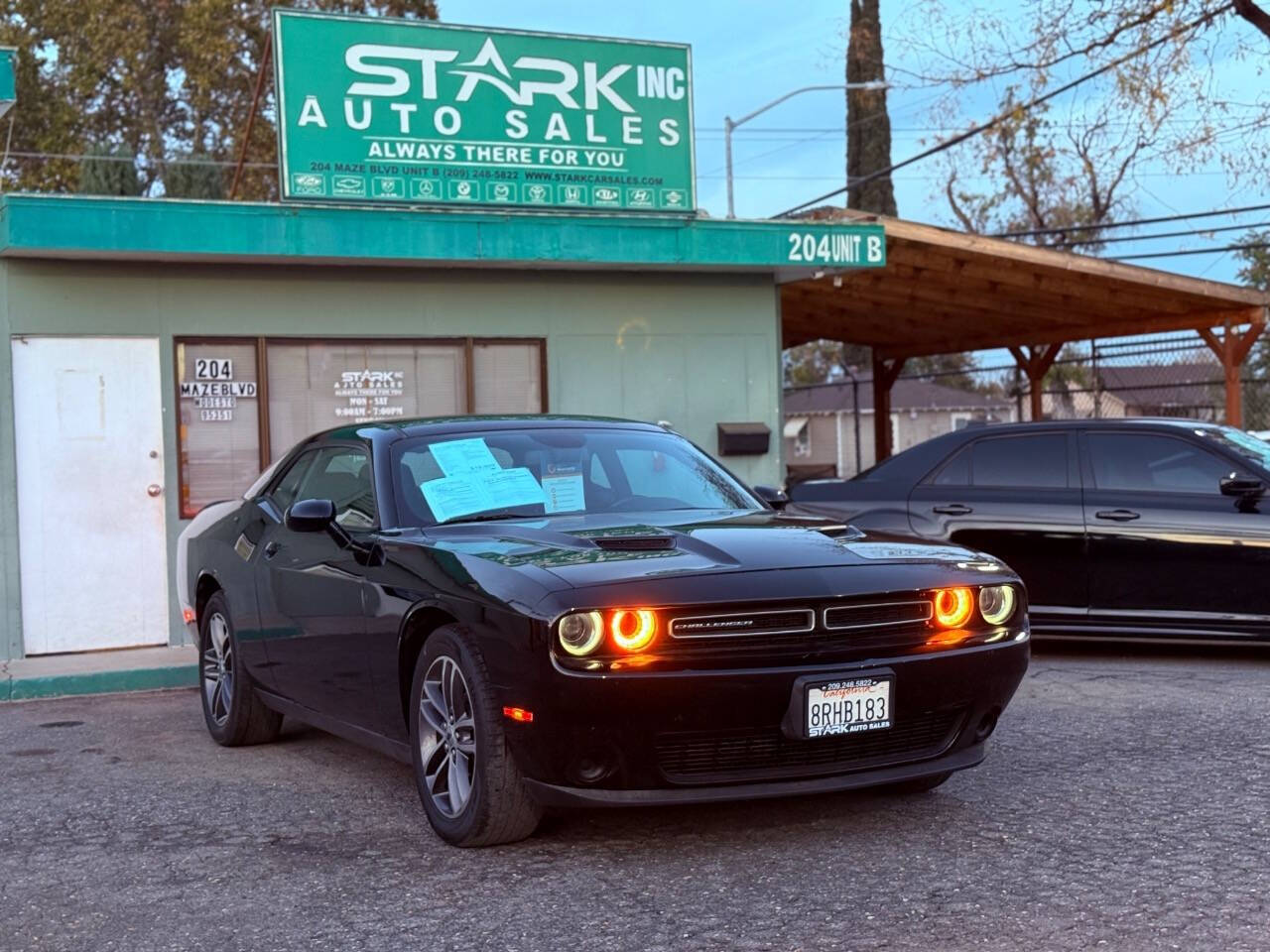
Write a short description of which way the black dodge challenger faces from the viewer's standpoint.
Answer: facing the viewer and to the right of the viewer

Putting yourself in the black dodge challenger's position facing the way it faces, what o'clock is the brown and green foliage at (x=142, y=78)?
The brown and green foliage is roughly at 7 o'clock from the black dodge challenger.

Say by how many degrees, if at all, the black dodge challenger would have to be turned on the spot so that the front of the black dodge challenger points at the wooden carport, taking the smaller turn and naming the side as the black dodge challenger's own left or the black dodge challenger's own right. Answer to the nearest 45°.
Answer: approximately 135° to the black dodge challenger's own left

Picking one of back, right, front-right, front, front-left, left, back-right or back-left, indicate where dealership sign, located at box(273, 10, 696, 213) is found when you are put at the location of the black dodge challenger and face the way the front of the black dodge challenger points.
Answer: back-left

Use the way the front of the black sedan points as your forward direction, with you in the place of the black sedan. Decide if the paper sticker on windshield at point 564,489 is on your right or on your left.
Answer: on your right

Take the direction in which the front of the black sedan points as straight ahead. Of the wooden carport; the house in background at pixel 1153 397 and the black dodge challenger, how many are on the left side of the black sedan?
2

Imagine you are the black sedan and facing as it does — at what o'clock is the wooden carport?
The wooden carport is roughly at 9 o'clock from the black sedan.

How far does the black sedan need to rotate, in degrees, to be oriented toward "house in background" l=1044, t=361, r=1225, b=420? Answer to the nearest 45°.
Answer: approximately 90° to its left

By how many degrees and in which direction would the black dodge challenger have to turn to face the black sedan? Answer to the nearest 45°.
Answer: approximately 90° to its left

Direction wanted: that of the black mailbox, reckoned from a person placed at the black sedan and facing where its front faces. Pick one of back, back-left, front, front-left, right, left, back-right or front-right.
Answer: back-left

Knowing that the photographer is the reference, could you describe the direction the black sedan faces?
facing to the right of the viewer

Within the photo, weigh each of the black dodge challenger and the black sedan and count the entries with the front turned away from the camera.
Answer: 0
